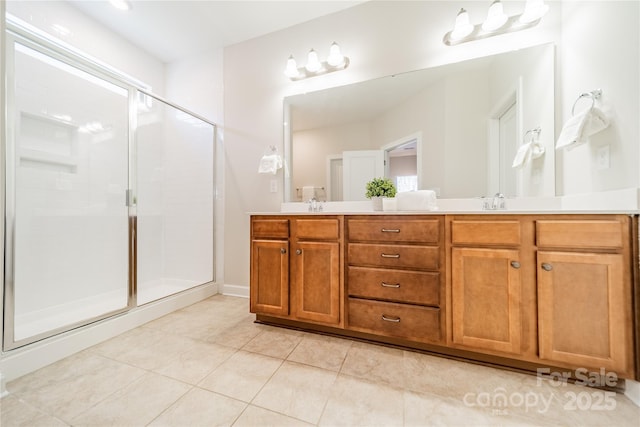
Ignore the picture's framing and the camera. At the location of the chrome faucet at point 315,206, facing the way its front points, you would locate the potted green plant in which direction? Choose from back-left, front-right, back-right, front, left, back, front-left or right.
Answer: front-left

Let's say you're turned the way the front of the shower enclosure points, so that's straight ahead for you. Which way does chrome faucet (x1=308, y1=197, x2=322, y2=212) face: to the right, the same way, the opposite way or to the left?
to the right

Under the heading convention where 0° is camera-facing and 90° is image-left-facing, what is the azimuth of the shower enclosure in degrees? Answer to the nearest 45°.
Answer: approximately 315°

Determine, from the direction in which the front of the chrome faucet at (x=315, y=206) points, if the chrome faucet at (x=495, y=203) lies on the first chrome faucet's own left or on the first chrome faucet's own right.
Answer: on the first chrome faucet's own left

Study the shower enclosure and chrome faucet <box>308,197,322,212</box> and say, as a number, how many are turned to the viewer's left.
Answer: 0

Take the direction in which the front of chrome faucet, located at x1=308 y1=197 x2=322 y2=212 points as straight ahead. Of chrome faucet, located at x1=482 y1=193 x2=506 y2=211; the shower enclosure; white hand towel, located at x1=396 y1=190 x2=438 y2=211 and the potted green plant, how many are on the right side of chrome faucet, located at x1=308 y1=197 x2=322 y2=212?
1

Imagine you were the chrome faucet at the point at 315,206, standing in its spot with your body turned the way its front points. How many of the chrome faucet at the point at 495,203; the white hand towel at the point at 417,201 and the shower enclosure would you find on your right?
1

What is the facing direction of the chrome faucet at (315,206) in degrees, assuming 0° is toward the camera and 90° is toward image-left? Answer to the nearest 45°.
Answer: approximately 0°

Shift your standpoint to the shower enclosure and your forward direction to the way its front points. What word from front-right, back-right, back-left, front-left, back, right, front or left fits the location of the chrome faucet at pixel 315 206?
front

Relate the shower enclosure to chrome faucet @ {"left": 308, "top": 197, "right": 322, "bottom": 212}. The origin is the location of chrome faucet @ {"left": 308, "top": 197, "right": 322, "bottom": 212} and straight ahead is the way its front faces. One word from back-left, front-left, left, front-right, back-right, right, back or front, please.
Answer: right
